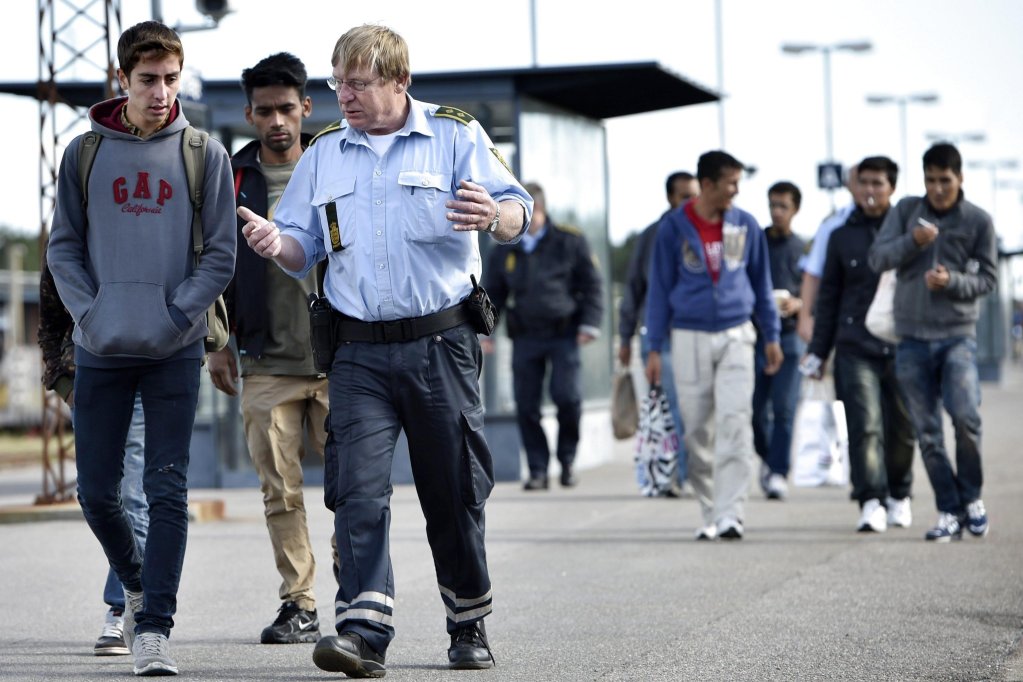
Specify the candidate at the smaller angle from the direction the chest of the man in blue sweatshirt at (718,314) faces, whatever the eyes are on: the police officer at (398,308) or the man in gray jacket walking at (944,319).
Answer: the police officer

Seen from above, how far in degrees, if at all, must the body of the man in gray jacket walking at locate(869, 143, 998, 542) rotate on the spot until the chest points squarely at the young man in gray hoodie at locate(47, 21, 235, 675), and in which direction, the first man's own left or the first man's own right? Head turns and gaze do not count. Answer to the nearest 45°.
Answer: approximately 45° to the first man's own right

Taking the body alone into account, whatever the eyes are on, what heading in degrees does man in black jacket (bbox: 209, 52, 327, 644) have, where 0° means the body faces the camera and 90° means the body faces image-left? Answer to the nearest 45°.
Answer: approximately 0°

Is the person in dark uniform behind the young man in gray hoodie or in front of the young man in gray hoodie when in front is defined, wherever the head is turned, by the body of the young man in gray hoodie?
behind

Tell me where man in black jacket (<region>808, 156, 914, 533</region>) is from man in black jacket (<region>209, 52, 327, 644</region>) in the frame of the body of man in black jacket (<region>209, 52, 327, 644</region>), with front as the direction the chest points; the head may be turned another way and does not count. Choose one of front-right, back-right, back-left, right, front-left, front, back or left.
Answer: back-left

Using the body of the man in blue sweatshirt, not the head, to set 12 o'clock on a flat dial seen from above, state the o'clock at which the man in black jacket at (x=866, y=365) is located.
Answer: The man in black jacket is roughly at 8 o'clock from the man in blue sweatshirt.
